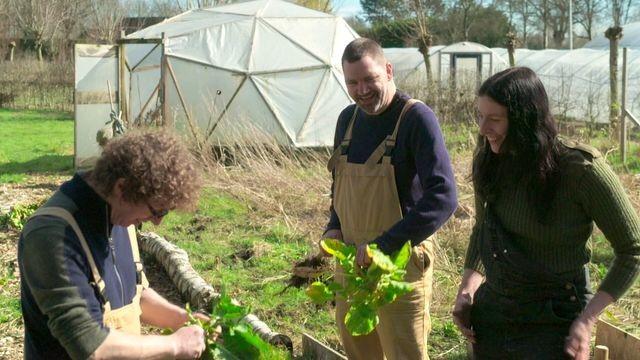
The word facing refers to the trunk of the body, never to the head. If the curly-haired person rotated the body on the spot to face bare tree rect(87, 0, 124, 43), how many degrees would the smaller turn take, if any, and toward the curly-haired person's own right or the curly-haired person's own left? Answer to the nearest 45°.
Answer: approximately 135° to the curly-haired person's own left

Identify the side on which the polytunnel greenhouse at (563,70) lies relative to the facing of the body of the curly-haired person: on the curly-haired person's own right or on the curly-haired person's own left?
on the curly-haired person's own left

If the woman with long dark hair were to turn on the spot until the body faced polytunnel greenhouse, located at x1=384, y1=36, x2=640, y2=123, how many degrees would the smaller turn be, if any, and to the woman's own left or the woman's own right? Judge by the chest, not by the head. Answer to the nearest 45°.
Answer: approximately 135° to the woman's own right

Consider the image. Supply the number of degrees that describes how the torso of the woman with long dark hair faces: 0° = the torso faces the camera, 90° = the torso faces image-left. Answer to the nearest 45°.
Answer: approximately 45°

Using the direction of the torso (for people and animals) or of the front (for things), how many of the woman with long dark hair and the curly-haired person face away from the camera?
0

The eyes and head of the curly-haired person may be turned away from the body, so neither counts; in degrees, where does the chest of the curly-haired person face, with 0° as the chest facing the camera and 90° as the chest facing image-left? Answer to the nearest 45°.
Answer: approximately 315°

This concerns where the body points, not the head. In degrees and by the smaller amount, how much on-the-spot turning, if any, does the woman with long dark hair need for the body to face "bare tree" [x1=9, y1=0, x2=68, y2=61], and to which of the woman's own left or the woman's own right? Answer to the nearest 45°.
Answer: approximately 90° to the woman's own right

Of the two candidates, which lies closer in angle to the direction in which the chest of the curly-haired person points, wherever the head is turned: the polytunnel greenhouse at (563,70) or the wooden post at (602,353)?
the wooden post

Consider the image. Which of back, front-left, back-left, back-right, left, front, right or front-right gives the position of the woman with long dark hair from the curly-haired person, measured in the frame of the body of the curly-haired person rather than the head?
front-left

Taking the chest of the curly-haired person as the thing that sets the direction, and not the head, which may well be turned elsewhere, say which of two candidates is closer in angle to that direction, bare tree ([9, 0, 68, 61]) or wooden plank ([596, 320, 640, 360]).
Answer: the wooden plank

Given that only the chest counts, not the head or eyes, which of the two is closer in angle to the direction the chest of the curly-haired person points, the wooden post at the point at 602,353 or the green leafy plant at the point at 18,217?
the wooden post
